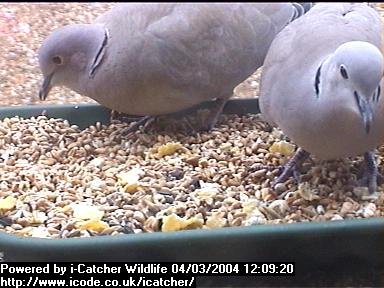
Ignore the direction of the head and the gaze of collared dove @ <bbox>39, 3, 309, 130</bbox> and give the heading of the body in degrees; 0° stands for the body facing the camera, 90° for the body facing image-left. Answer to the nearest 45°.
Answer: approximately 90°
